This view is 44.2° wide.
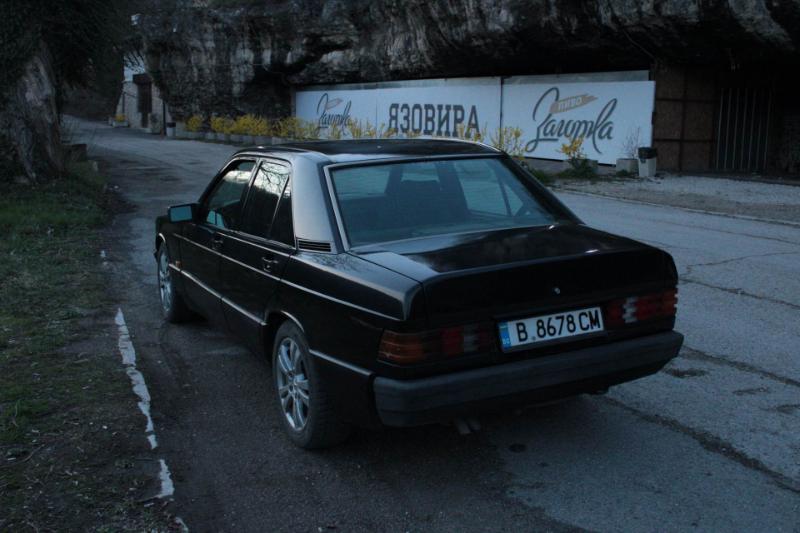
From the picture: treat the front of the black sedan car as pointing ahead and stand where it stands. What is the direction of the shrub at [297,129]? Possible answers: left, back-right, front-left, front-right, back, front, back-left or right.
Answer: front-right

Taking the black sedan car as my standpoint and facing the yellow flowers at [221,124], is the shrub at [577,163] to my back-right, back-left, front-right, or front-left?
front-right

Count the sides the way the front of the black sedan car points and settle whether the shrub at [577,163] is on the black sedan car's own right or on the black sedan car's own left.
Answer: on the black sedan car's own right

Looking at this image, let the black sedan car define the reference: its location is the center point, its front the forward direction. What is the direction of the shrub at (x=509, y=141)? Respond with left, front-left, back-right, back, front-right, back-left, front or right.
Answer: front-right

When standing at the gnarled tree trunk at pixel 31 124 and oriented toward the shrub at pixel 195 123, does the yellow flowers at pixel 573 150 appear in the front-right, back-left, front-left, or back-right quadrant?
front-right

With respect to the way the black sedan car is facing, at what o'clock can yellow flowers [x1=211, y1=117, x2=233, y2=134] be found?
The yellow flowers is roughly at 1 o'clock from the black sedan car.

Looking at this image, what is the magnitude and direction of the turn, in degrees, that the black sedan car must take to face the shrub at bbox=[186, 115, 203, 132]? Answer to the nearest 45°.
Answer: approximately 45° to its right

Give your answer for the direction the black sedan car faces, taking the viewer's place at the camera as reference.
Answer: facing away from the viewer and to the left of the viewer

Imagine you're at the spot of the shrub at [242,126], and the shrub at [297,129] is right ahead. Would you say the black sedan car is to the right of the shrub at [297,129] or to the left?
right

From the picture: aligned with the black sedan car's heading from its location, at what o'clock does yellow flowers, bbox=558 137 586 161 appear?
The yellow flowers is roughly at 2 o'clock from the black sedan car.

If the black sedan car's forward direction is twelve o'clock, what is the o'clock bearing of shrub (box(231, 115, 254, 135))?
The shrub is roughly at 1 o'clock from the black sedan car.

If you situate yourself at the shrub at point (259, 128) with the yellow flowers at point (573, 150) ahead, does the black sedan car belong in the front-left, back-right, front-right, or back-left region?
front-right

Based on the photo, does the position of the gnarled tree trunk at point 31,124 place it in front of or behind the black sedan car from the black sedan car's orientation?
in front
